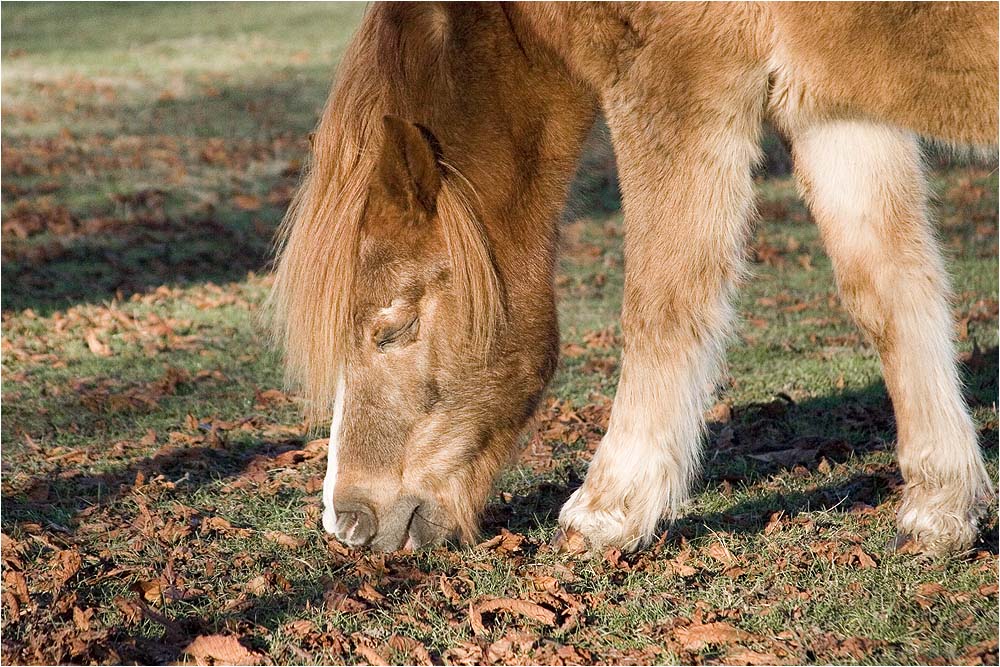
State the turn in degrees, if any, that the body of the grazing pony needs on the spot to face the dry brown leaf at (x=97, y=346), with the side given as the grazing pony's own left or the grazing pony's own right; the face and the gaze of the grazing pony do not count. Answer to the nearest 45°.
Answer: approximately 45° to the grazing pony's own right

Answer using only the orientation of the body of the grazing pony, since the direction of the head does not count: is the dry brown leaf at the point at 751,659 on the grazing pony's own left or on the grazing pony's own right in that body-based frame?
on the grazing pony's own left

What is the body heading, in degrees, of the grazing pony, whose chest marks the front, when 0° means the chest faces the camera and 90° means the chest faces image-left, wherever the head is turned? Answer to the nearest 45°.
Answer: approximately 90°

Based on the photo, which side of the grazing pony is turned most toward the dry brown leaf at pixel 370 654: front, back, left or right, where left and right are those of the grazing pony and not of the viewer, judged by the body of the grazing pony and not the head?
left

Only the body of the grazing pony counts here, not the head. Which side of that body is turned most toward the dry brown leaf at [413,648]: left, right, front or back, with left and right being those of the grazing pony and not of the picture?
left

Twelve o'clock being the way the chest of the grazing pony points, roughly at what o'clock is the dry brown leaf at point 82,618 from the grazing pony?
The dry brown leaf is roughly at 11 o'clock from the grazing pony.
